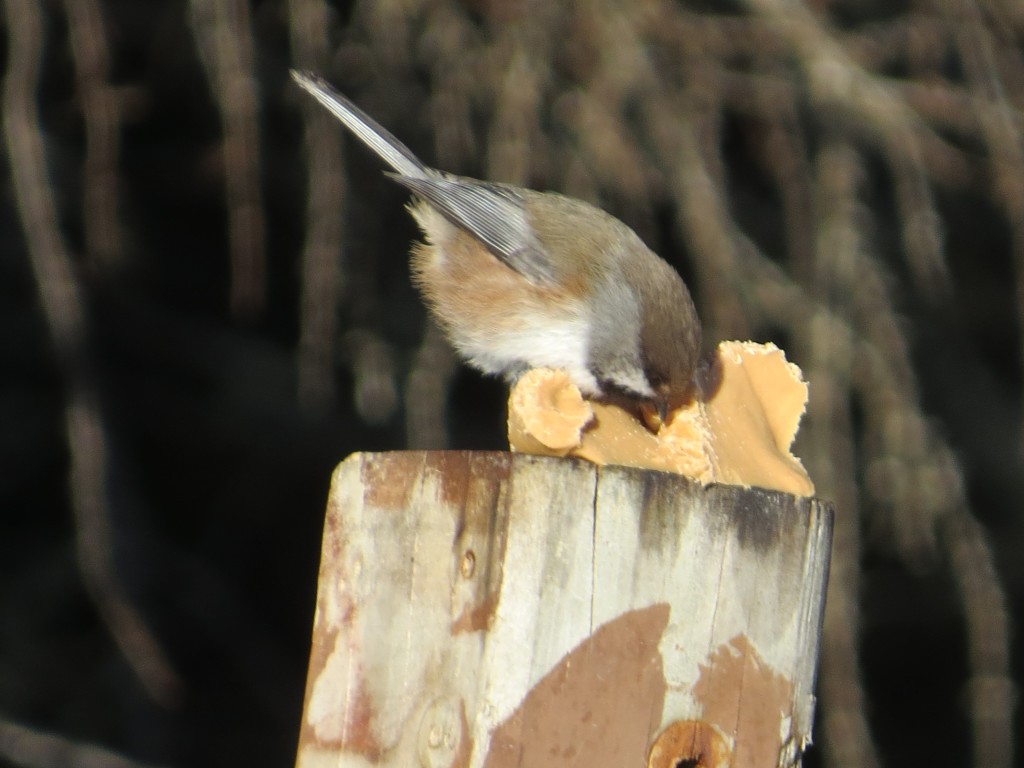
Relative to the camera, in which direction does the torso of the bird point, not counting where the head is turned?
to the viewer's right
